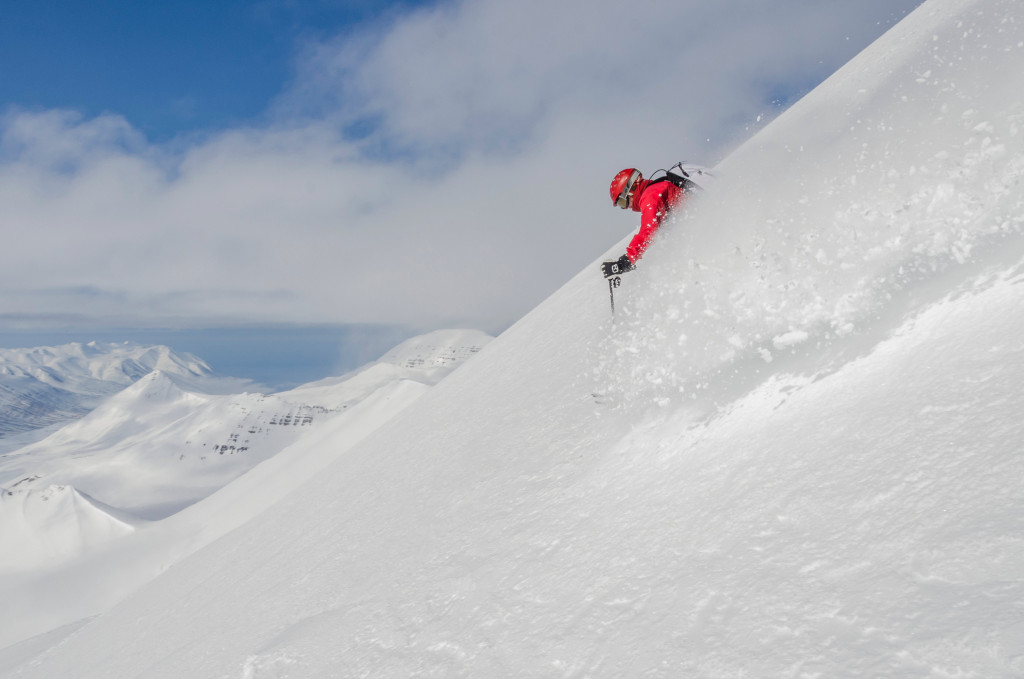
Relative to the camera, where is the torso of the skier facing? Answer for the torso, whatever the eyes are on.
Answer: to the viewer's left
